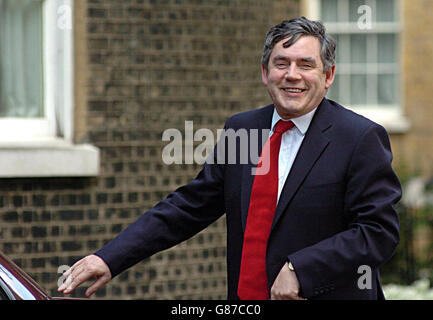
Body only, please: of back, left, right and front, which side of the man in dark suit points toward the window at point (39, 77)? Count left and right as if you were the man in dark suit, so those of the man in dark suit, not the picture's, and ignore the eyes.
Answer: right

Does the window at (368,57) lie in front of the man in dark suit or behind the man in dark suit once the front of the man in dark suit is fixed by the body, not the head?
behind

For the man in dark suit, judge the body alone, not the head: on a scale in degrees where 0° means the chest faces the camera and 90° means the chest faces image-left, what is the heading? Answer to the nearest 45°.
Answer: approximately 45°

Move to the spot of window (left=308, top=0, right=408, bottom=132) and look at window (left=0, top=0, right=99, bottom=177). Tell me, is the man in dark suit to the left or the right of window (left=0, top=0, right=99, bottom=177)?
left
